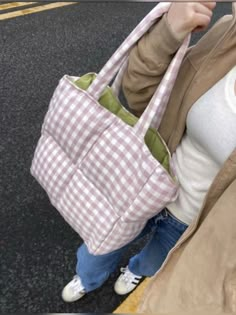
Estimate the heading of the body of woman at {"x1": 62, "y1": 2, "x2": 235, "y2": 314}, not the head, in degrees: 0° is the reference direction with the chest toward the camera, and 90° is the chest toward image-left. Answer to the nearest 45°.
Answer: approximately 45°
